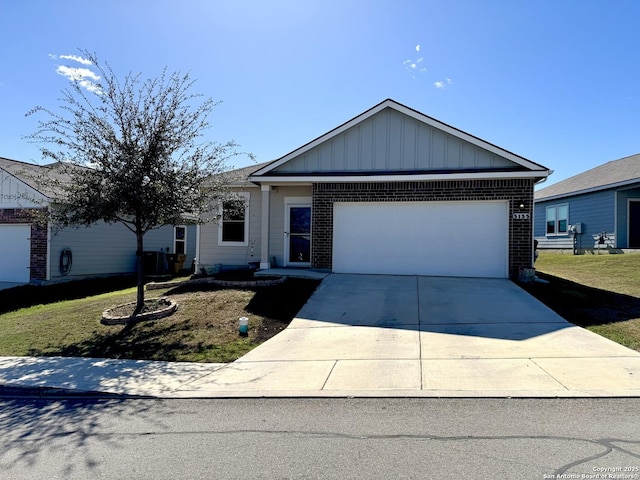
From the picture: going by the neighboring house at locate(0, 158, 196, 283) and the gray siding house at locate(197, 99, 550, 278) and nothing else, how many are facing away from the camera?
0

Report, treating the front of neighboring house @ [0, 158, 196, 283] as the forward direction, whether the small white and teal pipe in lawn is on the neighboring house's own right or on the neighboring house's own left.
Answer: on the neighboring house's own left

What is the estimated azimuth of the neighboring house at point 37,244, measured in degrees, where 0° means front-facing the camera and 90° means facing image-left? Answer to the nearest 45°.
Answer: approximately 45°

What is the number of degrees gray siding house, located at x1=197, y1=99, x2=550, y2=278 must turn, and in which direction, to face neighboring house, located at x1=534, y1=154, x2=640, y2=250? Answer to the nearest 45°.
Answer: approximately 135° to its left

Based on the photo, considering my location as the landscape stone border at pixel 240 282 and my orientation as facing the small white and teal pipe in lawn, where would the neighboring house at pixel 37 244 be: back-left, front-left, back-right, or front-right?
back-right

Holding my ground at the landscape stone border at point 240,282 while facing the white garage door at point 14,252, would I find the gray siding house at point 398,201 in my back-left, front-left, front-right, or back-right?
back-right

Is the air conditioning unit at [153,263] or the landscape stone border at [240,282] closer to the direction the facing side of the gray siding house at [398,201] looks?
the landscape stone border

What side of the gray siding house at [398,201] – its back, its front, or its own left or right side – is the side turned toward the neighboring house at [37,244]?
right

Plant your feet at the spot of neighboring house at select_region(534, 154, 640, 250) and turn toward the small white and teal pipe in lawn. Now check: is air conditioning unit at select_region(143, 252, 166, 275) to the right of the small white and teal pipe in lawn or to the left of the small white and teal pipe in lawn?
right

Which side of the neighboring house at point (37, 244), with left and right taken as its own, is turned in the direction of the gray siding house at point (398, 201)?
left

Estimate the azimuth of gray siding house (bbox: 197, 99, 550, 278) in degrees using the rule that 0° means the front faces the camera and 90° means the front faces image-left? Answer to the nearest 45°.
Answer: approximately 0°

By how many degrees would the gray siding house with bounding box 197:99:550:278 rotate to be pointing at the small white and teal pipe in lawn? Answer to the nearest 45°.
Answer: approximately 45° to its right

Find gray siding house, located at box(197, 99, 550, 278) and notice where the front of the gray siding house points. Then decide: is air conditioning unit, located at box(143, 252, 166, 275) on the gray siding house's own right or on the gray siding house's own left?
on the gray siding house's own right
